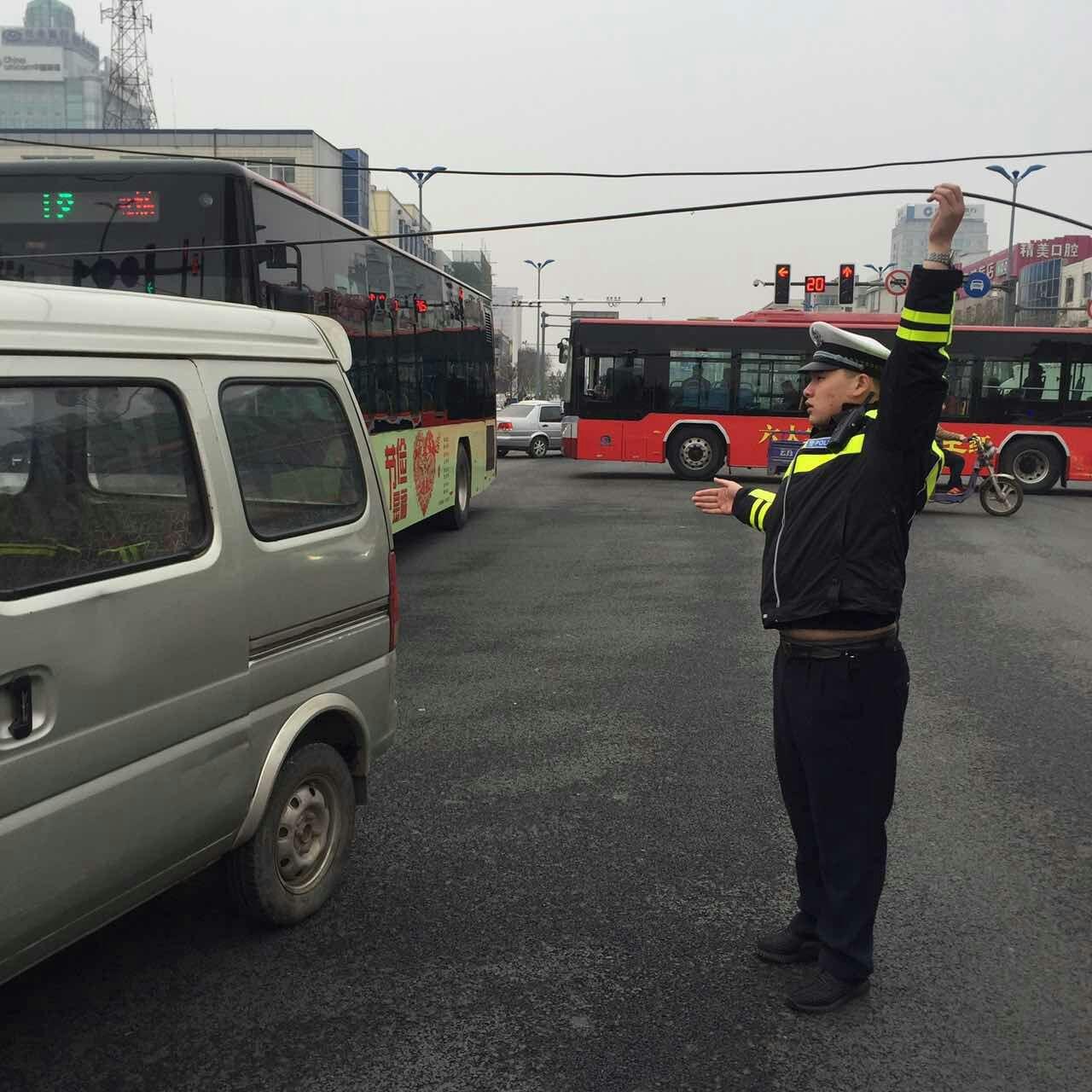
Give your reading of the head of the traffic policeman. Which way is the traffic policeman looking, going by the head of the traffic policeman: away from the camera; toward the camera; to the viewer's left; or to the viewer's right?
to the viewer's left

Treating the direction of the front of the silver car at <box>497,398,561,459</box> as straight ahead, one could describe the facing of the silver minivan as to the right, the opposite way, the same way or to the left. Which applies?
the opposite way

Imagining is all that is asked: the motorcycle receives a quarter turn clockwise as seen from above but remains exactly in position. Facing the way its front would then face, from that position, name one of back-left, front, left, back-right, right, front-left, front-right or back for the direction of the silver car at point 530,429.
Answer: back-right

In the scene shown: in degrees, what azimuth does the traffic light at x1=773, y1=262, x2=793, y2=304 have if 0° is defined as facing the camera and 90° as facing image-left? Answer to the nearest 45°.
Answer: approximately 0°

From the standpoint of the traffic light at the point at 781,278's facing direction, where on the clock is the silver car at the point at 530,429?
The silver car is roughly at 2 o'clock from the traffic light.

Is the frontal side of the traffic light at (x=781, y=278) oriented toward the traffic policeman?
yes

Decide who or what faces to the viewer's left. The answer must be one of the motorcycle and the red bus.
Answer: the red bus

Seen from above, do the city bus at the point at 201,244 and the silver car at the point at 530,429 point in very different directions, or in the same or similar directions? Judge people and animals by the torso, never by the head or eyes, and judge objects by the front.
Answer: very different directions

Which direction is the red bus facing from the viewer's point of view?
to the viewer's left

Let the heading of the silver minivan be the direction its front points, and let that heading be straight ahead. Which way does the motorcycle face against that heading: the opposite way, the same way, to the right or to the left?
to the left

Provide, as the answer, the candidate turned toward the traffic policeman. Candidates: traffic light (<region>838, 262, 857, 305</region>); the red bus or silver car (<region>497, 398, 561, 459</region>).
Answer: the traffic light
